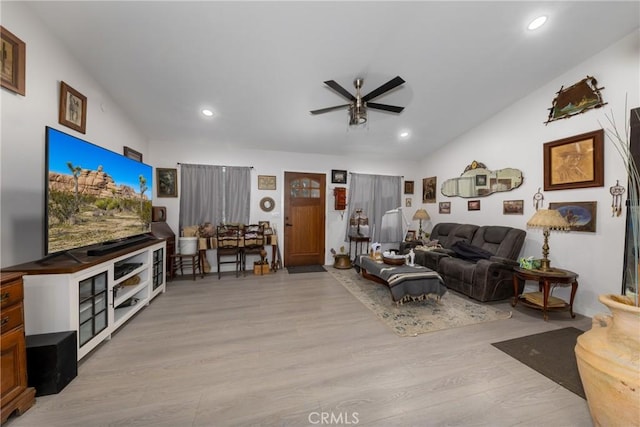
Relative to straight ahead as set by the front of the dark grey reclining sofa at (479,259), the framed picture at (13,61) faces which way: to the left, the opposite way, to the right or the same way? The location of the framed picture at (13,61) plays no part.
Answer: the opposite way

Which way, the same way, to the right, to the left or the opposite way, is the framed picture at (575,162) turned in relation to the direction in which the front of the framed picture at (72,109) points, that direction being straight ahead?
the opposite way

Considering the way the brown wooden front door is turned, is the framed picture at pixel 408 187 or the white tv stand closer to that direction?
the white tv stand

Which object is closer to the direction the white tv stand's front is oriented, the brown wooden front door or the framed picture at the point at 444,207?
the framed picture

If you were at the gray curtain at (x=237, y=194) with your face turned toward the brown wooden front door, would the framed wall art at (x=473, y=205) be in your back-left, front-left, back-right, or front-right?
front-right

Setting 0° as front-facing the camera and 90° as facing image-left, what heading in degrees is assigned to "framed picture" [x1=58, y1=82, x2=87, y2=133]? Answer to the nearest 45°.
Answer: approximately 315°

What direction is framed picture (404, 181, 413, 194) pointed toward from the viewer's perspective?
toward the camera

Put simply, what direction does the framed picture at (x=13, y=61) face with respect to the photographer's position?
facing the viewer and to the right of the viewer

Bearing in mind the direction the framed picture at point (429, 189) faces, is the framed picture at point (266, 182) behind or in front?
in front

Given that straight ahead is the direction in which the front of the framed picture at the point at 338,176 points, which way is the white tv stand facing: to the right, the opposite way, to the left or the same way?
to the left

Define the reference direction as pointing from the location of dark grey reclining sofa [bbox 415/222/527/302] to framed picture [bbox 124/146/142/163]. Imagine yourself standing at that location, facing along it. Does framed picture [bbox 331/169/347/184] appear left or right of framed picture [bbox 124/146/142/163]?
right

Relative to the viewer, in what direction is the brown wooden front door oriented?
toward the camera

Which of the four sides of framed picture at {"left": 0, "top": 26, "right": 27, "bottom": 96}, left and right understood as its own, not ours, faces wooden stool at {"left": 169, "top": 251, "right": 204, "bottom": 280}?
left

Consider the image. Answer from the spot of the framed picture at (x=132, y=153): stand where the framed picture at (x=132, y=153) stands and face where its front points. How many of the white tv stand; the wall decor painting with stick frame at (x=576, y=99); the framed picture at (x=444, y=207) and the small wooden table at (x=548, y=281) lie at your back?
0

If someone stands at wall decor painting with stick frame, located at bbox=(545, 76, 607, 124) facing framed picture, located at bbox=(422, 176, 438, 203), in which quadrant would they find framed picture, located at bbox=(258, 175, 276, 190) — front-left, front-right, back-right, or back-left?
front-left

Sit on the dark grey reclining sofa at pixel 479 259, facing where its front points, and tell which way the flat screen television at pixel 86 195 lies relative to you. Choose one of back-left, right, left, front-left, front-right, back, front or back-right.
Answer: front

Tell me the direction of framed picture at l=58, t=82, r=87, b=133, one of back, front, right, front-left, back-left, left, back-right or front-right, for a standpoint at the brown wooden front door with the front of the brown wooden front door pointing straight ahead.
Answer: front-right

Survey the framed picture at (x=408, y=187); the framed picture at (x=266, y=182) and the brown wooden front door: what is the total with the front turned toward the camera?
3

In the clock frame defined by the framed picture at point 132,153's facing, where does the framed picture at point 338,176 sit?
the framed picture at point 338,176 is roughly at 11 o'clock from the framed picture at point 132,153.

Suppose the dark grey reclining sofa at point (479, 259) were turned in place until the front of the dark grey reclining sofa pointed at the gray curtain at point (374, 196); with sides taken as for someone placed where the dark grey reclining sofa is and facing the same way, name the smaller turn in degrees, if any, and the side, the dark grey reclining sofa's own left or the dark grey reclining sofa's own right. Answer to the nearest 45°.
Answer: approximately 90° to the dark grey reclining sofa's own right

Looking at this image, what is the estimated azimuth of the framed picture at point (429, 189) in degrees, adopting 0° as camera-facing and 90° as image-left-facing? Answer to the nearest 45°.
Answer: approximately 45°
